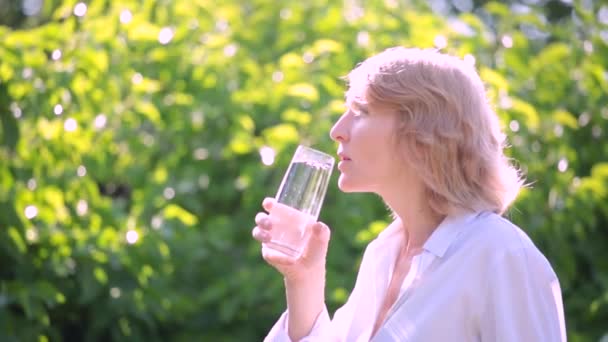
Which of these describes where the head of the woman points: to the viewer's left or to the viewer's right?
to the viewer's left

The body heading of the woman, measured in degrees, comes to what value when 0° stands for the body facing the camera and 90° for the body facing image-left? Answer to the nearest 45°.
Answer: approximately 90°

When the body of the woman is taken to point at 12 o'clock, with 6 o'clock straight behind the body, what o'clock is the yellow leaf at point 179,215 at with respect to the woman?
The yellow leaf is roughly at 2 o'clock from the woman.
